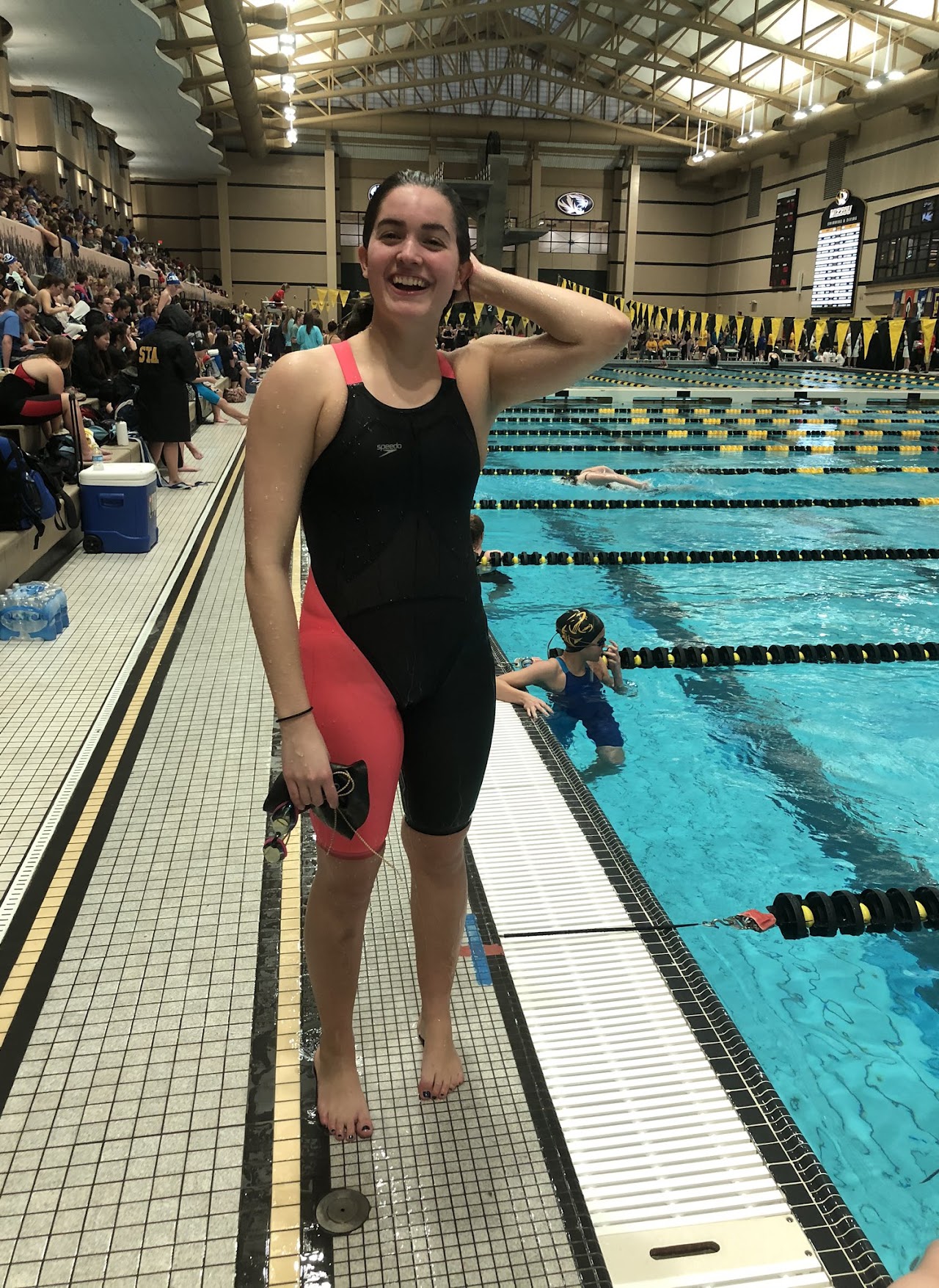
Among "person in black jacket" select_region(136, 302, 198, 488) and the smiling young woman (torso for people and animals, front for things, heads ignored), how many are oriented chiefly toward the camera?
1

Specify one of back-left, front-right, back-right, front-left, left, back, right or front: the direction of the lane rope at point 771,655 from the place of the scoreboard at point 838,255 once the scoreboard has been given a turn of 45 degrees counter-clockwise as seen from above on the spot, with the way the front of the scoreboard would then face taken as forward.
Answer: front

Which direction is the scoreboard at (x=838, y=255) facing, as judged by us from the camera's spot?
facing the viewer and to the left of the viewer

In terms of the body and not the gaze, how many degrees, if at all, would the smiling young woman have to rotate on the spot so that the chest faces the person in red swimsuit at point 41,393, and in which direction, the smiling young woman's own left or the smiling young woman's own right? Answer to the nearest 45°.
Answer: approximately 135° to the smiling young woman's own right

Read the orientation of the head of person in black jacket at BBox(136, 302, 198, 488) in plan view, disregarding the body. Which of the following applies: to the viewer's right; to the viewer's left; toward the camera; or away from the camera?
away from the camera

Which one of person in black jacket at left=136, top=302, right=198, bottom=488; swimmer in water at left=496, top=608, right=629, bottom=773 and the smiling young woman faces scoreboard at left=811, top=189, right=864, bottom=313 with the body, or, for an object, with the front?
the person in black jacket

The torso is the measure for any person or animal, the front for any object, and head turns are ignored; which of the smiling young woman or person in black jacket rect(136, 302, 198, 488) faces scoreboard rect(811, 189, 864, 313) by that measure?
the person in black jacket

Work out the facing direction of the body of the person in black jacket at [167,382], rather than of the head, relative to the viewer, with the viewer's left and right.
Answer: facing away from the viewer and to the right of the viewer

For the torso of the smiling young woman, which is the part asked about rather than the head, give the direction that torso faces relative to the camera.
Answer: toward the camera

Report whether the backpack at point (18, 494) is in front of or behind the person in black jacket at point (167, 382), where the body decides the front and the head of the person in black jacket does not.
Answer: behind
